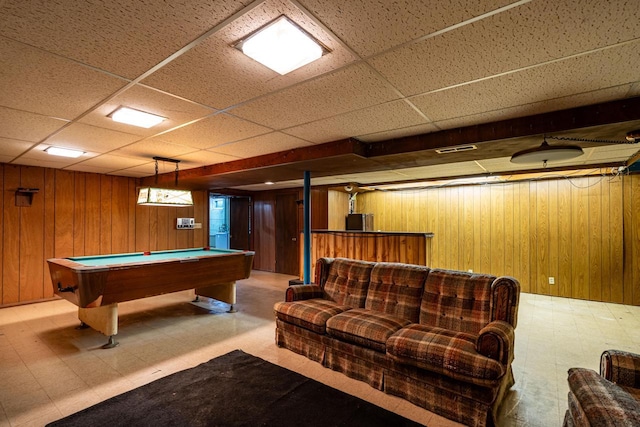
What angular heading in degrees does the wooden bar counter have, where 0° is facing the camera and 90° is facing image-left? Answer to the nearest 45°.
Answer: approximately 0°

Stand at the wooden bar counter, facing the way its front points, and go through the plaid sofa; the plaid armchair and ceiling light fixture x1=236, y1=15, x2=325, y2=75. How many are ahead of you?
3

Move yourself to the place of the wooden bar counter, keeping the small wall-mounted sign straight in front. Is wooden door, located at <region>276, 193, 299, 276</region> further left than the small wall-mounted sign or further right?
right

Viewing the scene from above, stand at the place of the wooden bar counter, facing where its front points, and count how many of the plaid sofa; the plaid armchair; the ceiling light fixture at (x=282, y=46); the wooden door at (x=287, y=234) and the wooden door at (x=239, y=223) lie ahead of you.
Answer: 3

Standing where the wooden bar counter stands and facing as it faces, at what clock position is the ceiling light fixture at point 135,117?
The ceiling light fixture is roughly at 1 o'clock from the wooden bar counter.

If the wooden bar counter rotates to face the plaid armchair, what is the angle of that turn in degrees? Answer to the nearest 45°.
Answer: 0° — it already faces it

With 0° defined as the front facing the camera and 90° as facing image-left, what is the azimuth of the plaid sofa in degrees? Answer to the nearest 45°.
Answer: approximately 45°
